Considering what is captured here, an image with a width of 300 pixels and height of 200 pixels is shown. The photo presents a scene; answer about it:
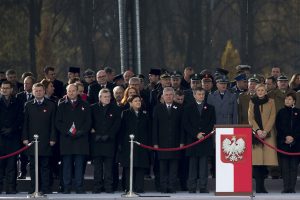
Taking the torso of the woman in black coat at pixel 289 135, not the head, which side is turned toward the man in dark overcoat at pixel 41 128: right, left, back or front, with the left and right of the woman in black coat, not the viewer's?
right

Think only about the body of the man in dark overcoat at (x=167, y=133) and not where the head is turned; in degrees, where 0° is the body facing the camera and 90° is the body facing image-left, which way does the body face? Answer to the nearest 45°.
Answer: approximately 0°

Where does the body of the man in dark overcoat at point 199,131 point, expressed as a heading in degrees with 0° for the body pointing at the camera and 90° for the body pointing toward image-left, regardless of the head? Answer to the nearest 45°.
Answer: approximately 0°

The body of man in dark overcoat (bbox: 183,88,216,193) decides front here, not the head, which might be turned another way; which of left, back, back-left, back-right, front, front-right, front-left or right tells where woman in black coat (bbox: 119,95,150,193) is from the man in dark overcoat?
right

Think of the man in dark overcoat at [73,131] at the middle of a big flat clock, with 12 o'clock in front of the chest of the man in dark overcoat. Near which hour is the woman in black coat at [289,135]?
The woman in black coat is roughly at 9 o'clock from the man in dark overcoat.

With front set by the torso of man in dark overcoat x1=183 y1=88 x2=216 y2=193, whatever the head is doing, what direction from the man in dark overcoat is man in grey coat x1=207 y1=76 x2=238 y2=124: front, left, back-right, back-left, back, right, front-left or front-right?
back-left

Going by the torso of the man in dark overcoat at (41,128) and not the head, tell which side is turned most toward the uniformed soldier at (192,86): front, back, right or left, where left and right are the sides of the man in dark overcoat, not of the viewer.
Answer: left

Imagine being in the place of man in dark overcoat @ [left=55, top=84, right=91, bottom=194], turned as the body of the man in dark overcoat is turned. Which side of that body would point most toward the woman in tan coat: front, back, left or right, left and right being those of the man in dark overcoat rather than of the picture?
left

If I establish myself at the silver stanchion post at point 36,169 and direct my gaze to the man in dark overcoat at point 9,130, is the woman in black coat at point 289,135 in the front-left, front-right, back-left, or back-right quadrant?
back-right
